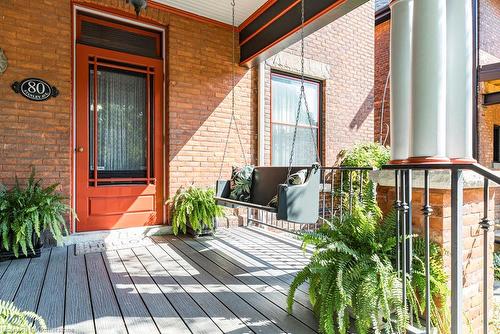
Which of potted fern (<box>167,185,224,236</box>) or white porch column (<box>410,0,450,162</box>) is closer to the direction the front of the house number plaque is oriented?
the white porch column

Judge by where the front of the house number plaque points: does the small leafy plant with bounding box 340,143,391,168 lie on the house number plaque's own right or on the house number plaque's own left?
on the house number plaque's own left

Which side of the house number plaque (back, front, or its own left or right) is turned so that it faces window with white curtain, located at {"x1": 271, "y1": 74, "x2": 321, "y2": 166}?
left

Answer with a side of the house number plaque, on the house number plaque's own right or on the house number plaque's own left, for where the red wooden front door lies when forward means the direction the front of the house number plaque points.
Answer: on the house number plaque's own left

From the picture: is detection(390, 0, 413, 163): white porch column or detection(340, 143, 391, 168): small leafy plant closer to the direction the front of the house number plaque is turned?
the white porch column

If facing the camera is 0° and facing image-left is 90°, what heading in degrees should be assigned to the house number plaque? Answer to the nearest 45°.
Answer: approximately 0°

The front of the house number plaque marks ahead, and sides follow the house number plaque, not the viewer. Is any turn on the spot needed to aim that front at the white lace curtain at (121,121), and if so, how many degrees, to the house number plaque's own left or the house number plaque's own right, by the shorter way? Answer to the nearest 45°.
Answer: approximately 90° to the house number plaque's own left

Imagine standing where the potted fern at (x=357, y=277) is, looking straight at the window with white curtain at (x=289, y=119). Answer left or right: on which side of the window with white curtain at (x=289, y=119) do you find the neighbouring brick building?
right

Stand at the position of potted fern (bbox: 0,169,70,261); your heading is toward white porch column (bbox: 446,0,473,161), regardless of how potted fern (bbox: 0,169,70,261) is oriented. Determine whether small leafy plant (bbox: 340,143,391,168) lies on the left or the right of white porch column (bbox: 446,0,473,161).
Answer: left

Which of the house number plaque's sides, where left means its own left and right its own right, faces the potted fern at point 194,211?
left
